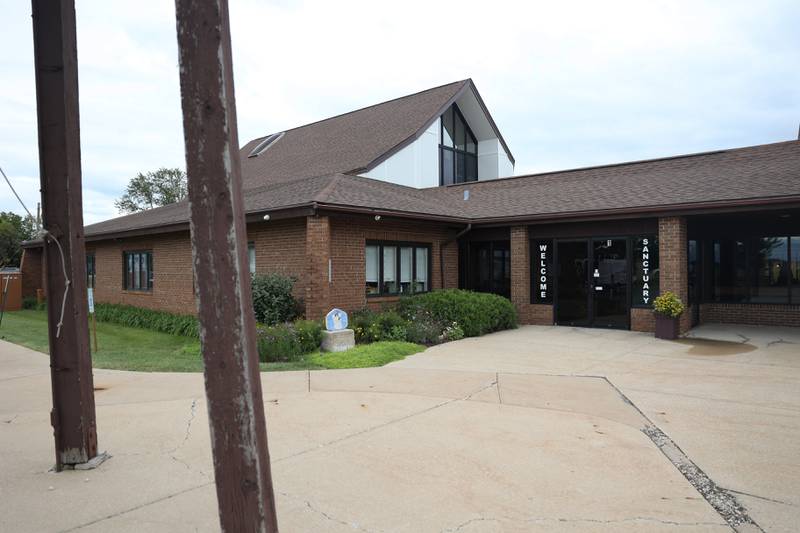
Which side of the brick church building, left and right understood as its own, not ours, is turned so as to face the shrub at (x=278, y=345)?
front

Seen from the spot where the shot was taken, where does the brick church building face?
facing the viewer and to the left of the viewer

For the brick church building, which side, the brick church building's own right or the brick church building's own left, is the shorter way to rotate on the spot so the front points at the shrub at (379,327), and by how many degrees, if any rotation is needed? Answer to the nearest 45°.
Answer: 0° — it already faces it

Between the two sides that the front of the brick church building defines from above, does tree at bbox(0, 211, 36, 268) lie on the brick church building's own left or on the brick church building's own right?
on the brick church building's own right

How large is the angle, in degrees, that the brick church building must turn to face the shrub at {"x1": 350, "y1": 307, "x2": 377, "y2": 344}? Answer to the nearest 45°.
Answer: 0° — it already faces it

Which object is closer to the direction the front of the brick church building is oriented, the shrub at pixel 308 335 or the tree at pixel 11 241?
the shrub

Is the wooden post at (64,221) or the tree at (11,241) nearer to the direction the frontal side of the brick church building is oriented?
the wooden post

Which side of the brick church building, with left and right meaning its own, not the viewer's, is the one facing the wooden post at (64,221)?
front
